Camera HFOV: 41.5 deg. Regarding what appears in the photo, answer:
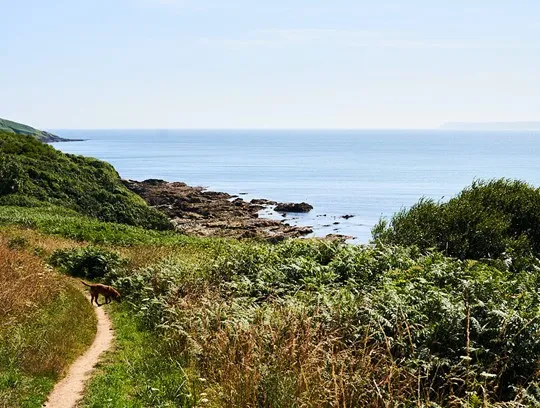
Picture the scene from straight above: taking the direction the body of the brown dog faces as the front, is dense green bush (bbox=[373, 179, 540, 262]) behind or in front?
in front

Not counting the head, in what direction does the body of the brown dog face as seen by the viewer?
to the viewer's right

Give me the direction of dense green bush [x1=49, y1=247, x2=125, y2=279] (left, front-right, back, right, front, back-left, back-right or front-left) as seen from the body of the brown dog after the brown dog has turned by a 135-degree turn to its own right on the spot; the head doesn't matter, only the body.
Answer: back-right
